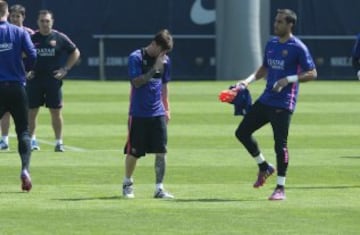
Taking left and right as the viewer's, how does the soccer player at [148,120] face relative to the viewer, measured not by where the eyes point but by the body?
facing the viewer and to the right of the viewer

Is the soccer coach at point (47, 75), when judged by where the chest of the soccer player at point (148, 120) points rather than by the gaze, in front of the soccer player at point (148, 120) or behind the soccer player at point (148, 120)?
behind

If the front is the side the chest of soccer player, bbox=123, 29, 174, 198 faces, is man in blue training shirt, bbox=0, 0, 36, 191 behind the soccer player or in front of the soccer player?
behind

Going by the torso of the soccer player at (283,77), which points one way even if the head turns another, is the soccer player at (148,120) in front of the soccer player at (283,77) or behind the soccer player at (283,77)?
in front

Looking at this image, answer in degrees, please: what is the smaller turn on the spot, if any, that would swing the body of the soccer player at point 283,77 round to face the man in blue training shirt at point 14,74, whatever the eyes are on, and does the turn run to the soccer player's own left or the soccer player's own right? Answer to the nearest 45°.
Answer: approximately 45° to the soccer player's own right

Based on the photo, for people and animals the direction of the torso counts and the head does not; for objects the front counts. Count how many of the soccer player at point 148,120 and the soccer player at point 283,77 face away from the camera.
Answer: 0
